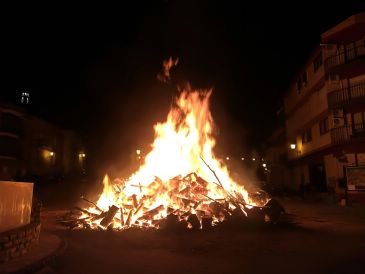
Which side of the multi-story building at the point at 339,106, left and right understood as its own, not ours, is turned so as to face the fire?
front

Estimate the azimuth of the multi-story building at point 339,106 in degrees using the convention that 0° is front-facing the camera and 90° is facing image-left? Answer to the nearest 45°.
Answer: approximately 45°

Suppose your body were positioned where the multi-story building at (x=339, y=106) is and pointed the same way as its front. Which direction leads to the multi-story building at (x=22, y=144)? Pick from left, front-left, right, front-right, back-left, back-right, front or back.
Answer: front-right

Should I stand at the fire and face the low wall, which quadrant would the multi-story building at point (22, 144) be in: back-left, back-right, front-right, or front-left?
back-right

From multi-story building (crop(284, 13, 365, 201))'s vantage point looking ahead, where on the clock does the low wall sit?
The low wall is roughly at 11 o'clock from the multi-story building.
